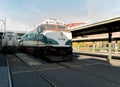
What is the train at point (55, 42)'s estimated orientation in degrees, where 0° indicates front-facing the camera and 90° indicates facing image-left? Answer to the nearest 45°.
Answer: approximately 315°

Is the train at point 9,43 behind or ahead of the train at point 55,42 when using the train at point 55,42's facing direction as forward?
behind

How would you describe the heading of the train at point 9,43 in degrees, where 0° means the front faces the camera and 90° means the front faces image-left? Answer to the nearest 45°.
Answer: approximately 0°

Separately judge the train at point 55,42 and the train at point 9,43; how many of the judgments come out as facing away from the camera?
0
